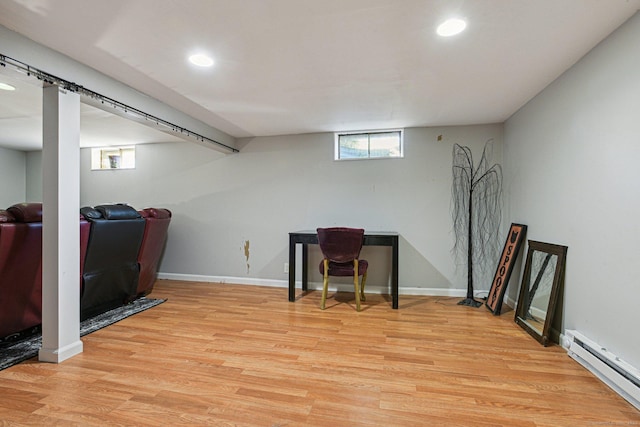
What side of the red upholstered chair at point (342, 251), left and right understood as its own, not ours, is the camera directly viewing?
back

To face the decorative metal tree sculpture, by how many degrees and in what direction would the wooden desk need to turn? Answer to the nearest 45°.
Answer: approximately 90° to its left

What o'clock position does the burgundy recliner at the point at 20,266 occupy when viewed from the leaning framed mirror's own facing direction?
The burgundy recliner is roughly at 12 o'clock from the leaning framed mirror.

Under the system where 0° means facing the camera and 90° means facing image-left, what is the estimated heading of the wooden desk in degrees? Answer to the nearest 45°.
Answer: approximately 0°

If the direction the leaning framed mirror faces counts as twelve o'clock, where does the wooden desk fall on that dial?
The wooden desk is roughly at 1 o'clock from the leaning framed mirror.

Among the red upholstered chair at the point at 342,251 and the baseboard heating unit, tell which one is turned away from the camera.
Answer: the red upholstered chair

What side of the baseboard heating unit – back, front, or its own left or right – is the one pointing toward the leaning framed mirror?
right

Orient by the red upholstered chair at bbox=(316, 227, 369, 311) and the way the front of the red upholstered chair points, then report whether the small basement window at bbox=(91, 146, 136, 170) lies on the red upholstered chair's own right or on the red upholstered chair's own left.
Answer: on the red upholstered chair's own left

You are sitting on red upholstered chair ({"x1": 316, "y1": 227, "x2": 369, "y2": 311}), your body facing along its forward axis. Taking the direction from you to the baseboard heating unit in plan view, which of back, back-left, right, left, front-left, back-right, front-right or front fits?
back-right
